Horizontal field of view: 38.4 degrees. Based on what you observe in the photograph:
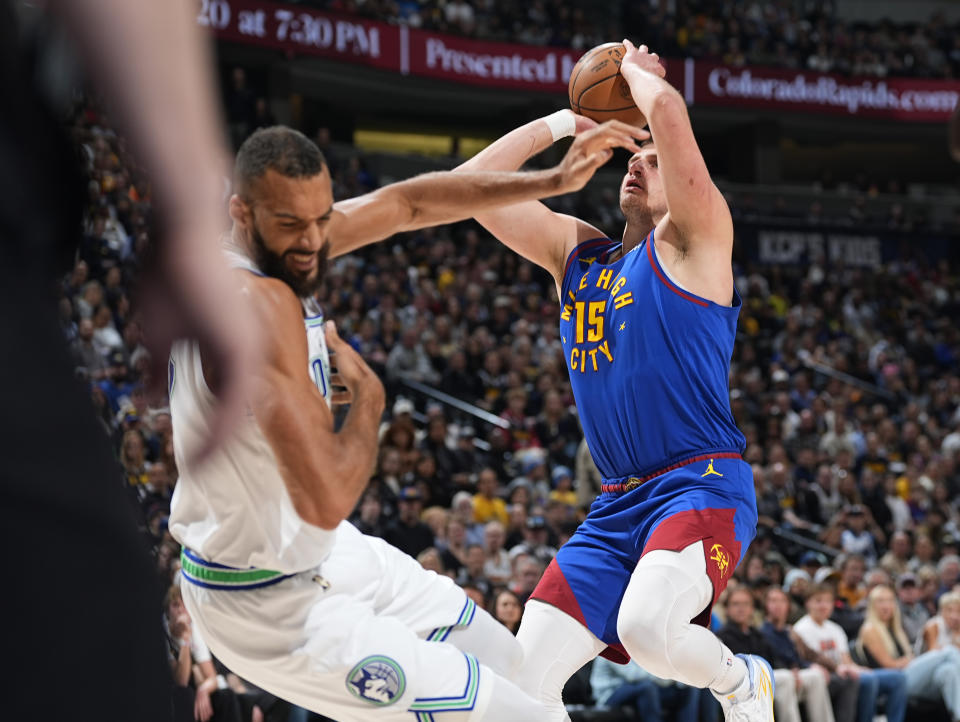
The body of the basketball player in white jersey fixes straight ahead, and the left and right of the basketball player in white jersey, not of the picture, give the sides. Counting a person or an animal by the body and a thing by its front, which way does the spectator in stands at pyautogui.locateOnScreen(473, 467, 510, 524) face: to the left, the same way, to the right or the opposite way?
to the right

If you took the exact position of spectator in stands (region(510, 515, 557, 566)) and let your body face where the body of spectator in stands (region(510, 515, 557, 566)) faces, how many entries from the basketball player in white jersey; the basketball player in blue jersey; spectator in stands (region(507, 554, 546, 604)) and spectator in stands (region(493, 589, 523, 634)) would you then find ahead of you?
4

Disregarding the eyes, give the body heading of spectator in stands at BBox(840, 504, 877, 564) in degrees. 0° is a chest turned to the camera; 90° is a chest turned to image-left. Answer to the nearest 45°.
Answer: approximately 0°

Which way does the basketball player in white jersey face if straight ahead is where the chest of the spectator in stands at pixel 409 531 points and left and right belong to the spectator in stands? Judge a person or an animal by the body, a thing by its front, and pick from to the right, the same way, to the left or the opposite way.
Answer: to the left

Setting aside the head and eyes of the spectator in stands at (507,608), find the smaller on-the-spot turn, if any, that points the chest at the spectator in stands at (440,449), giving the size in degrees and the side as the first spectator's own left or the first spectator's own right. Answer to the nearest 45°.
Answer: approximately 180°

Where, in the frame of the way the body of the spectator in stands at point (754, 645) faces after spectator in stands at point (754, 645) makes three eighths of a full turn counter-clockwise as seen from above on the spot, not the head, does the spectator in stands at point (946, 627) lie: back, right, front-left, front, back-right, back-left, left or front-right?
front

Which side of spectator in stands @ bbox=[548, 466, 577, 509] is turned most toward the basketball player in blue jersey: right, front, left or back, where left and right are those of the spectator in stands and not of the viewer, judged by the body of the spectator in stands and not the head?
front

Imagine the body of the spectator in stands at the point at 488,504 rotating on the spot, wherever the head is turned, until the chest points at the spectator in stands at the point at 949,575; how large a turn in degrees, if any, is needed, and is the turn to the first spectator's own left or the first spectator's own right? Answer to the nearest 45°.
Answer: approximately 90° to the first spectator's own left

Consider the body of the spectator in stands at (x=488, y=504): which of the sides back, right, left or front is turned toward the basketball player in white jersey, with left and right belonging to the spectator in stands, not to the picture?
front

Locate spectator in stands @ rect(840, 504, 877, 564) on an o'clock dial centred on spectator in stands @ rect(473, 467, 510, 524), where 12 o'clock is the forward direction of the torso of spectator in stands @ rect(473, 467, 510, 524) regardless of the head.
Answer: spectator in stands @ rect(840, 504, 877, 564) is roughly at 8 o'clock from spectator in stands @ rect(473, 467, 510, 524).

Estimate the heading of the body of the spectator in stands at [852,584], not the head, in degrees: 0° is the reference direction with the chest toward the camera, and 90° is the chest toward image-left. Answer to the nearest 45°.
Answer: approximately 0°
